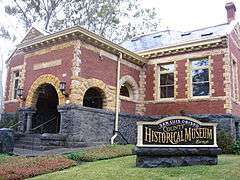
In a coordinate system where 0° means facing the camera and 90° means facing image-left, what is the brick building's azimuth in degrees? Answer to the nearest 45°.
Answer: approximately 45°

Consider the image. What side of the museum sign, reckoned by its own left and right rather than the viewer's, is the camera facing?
front

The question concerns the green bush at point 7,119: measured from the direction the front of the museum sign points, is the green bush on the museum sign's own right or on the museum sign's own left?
on the museum sign's own right

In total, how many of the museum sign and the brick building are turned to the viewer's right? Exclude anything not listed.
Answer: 0
